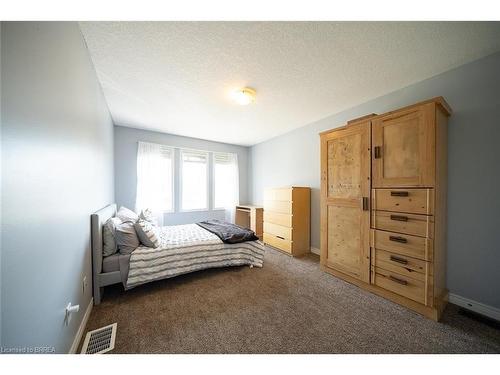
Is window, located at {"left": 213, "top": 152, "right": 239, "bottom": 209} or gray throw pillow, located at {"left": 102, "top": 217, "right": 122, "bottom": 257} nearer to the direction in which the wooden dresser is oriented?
the gray throw pillow

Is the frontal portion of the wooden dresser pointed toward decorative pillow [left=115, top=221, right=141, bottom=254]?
yes

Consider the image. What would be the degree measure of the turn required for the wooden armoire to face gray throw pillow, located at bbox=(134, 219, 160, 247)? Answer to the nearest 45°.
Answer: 0° — it already faces it

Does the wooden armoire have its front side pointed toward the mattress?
yes

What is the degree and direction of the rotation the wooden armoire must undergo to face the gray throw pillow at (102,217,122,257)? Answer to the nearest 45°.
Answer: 0° — it already faces it

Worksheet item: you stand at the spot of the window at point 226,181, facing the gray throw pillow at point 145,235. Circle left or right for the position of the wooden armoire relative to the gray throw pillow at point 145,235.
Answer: left

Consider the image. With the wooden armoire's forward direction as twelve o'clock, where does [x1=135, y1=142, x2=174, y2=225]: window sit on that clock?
The window is roughly at 1 o'clock from the wooden armoire.

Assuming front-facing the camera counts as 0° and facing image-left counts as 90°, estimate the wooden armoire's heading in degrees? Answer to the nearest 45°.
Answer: approximately 45°

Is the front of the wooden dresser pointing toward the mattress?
yes

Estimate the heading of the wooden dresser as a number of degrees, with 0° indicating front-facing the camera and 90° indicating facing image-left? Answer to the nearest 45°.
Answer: approximately 45°

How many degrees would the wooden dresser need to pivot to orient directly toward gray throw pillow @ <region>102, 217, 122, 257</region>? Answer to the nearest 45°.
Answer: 0° — it already faces it

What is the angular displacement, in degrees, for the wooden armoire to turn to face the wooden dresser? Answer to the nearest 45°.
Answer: approximately 90° to its right
